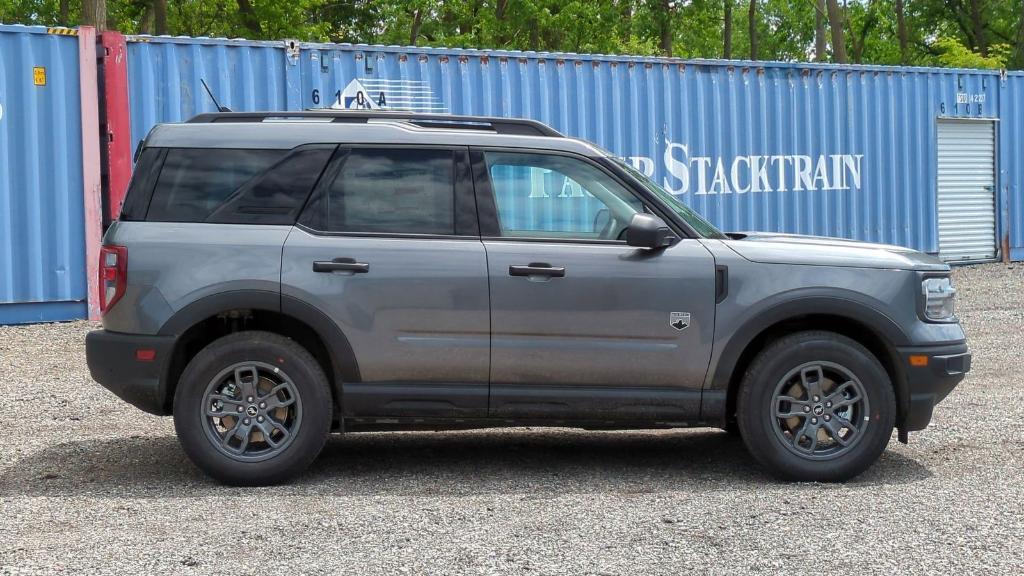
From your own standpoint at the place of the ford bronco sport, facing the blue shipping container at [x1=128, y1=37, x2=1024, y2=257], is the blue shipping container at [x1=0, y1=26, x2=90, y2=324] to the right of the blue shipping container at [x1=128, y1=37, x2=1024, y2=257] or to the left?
left

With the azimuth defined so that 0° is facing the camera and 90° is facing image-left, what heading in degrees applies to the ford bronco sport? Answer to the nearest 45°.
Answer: approximately 270°

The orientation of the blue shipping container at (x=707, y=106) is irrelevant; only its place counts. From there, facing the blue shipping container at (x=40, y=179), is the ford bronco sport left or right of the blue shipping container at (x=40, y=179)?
left

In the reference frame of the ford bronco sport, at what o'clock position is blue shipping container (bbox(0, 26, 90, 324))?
The blue shipping container is roughly at 8 o'clock from the ford bronco sport.

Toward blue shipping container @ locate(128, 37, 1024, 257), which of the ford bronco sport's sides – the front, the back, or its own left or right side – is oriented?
left
